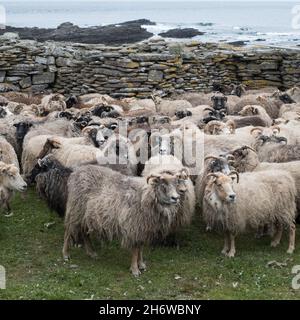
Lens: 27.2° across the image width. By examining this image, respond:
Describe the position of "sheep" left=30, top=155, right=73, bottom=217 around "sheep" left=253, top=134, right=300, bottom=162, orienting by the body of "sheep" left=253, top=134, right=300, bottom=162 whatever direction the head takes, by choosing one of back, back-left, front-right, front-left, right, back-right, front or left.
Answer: front-left

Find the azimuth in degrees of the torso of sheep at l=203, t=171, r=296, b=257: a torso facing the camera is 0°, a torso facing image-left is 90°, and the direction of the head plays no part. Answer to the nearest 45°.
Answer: approximately 45°

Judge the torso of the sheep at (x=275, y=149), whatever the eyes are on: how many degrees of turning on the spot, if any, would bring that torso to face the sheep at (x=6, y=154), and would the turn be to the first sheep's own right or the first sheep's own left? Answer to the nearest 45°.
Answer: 0° — it already faces it

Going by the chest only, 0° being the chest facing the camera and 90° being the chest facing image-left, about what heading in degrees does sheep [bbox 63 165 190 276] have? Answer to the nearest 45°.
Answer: approximately 315°

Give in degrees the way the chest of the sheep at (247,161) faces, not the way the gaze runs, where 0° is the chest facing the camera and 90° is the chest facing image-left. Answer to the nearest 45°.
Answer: approximately 90°

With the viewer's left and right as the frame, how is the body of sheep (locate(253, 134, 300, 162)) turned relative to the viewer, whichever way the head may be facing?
facing to the left of the viewer

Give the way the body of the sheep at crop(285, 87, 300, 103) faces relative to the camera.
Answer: to the viewer's left

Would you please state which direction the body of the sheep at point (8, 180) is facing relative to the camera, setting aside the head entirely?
to the viewer's right

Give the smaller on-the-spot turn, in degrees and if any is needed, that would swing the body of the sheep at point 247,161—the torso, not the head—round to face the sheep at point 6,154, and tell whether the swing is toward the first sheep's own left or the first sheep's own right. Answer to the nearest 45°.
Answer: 0° — it already faces it
